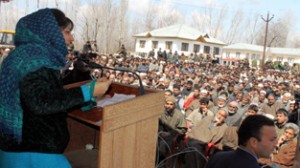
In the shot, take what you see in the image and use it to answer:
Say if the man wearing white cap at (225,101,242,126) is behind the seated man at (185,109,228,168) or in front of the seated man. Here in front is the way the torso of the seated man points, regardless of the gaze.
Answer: behind

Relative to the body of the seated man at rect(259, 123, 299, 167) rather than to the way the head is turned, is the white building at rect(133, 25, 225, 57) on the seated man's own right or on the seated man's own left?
on the seated man's own right

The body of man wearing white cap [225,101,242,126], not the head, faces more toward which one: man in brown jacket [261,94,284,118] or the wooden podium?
the wooden podium

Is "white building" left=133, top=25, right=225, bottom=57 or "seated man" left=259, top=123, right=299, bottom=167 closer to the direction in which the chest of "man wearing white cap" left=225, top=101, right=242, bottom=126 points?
the seated man

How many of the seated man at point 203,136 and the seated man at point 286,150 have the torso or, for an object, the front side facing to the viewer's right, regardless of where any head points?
0

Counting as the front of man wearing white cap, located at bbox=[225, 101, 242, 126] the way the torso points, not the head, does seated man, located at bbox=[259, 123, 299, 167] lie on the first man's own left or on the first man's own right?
on the first man's own left

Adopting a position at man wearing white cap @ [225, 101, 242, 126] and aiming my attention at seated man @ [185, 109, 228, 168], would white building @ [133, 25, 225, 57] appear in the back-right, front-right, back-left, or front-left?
back-right

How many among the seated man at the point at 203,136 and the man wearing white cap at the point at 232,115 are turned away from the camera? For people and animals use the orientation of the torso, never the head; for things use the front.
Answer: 0
